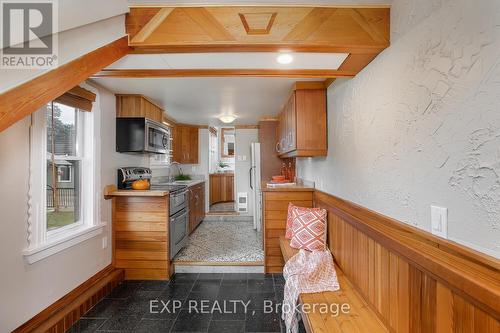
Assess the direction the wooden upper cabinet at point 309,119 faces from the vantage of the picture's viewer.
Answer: facing to the left of the viewer

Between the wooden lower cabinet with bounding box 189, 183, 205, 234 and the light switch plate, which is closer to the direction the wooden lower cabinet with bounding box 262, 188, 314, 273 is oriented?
the wooden lower cabinet

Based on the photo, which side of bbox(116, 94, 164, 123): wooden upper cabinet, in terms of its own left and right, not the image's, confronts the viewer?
right

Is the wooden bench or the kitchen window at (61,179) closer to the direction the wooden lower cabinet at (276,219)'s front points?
the kitchen window

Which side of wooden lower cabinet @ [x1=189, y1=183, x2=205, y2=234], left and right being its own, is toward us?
right

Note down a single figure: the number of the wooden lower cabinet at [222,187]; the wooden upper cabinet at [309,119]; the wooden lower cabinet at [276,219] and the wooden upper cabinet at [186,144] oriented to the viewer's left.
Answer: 2

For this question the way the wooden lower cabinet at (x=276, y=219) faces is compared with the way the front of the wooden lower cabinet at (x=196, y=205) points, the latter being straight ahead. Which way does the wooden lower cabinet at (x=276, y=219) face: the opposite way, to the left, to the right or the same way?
the opposite way

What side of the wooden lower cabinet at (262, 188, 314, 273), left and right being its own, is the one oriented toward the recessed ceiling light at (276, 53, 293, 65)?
left

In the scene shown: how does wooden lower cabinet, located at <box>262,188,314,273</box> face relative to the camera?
to the viewer's left

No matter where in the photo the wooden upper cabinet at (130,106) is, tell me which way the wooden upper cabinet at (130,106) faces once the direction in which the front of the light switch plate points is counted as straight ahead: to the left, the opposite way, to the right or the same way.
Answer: the opposite way

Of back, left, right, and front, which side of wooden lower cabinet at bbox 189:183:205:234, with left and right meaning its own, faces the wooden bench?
right
